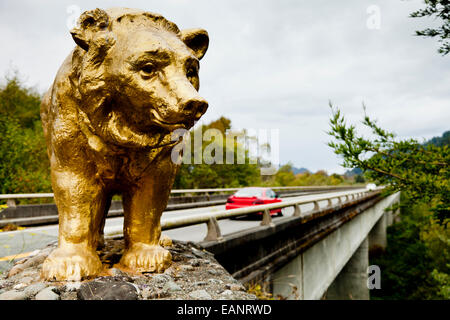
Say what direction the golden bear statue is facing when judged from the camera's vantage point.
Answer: facing the viewer and to the right of the viewer

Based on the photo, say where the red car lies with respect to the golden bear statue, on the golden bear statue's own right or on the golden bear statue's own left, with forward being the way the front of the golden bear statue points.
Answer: on the golden bear statue's own left
